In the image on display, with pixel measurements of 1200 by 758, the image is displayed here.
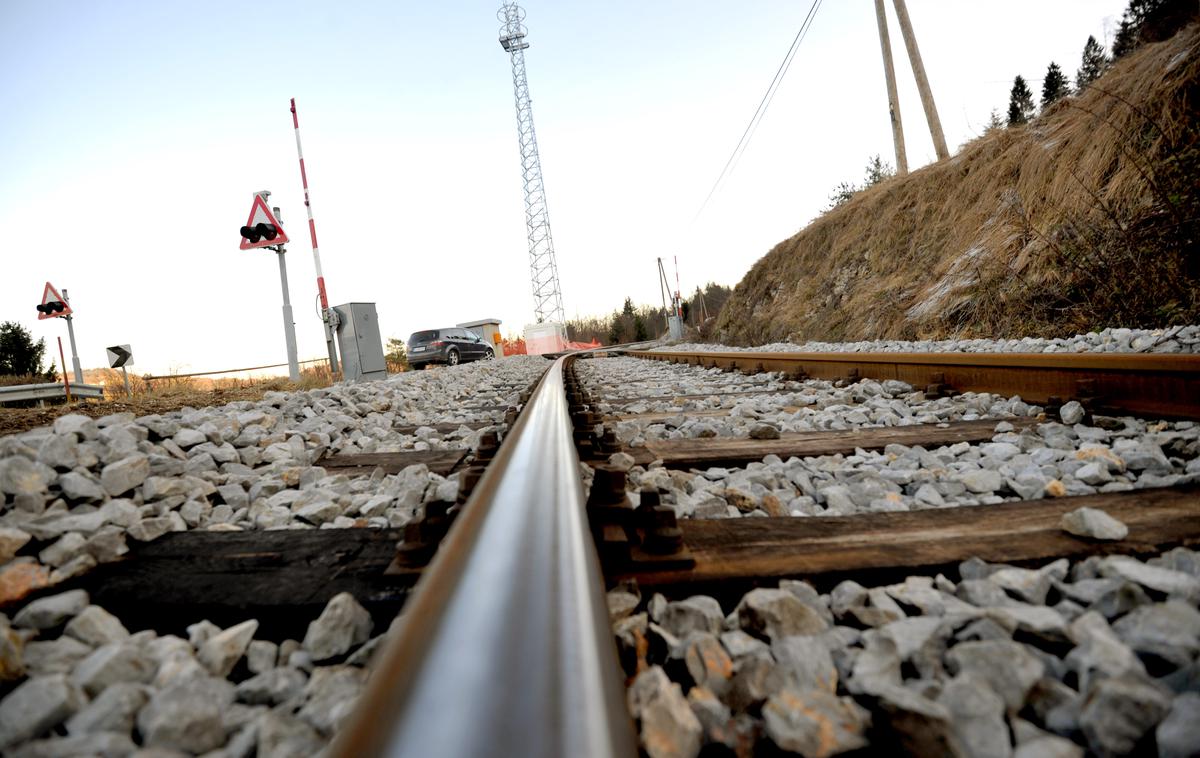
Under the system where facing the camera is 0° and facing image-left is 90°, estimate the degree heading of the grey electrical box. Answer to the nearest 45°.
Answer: approximately 315°

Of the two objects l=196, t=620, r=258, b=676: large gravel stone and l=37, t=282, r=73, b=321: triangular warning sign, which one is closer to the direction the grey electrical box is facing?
the large gravel stone

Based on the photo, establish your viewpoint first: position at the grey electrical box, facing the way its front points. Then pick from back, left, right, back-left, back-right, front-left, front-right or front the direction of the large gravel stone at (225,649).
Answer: front-right

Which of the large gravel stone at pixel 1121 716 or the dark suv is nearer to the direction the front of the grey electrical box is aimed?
the large gravel stone

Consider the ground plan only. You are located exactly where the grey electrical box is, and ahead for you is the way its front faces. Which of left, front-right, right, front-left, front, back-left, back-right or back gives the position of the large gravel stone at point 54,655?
front-right

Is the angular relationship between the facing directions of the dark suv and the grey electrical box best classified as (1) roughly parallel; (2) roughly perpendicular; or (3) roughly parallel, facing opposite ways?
roughly perpendicular
